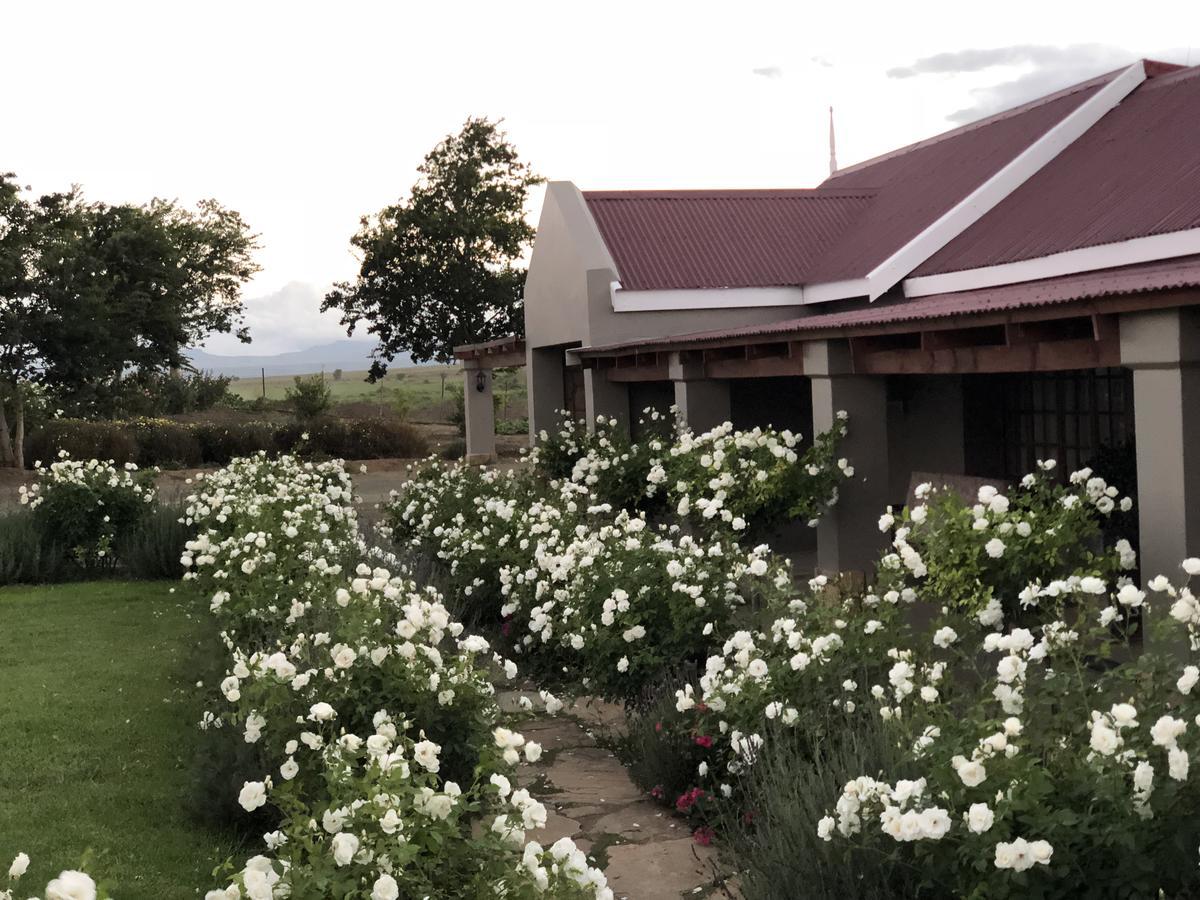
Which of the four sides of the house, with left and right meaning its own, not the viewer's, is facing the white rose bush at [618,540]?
front

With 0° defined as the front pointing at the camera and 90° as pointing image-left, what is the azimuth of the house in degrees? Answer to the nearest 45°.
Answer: approximately 45°

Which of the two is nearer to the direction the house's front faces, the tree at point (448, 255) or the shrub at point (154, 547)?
the shrub

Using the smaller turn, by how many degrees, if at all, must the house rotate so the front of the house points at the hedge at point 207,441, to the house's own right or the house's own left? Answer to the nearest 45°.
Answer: approximately 90° to the house's own right

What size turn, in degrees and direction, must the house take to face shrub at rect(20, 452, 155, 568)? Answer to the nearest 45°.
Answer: approximately 45° to its right

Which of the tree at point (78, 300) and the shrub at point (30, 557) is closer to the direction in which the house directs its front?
the shrub

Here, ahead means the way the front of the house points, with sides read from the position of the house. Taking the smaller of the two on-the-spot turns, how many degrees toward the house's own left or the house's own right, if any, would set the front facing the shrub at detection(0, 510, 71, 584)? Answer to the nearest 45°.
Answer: approximately 45° to the house's own right
